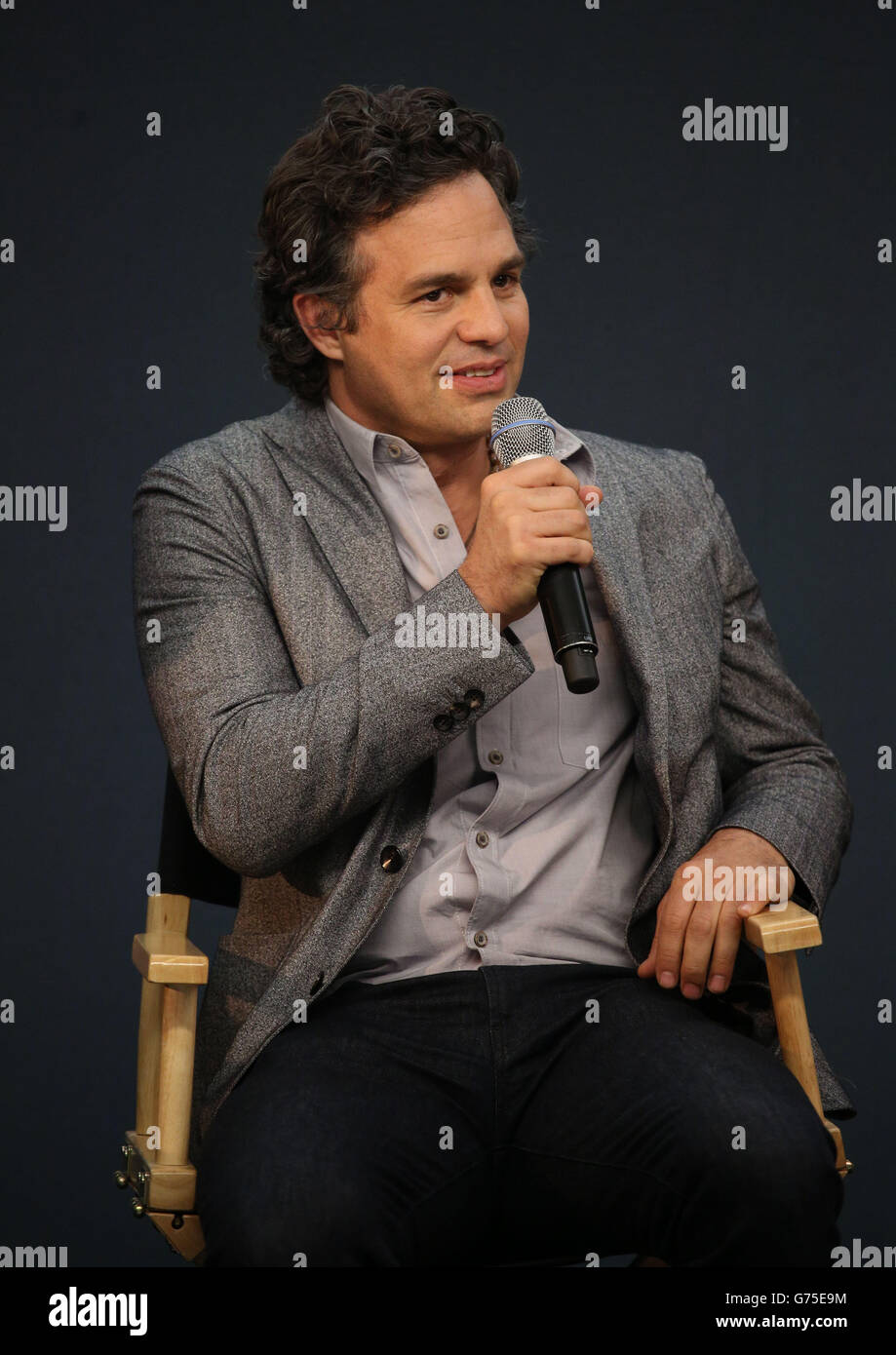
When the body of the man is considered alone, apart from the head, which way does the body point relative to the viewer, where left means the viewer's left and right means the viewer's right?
facing the viewer

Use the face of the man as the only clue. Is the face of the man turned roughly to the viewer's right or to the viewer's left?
to the viewer's right

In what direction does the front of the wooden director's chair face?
toward the camera
